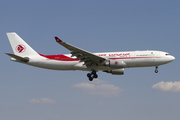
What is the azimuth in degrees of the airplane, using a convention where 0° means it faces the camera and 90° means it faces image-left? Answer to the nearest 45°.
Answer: approximately 270°
